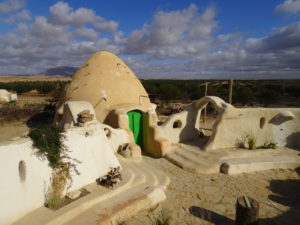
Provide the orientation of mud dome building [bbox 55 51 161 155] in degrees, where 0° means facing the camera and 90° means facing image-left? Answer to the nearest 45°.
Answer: approximately 315°

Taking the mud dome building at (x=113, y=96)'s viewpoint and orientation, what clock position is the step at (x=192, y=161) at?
The step is roughly at 12 o'clock from the mud dome building.

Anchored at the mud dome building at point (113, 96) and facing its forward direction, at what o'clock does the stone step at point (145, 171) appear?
The stone step is roughly at 1 o'clock from the mud dome building.

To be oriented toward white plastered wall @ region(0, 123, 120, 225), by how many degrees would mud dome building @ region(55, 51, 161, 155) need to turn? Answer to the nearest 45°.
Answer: approximately 45° to its right

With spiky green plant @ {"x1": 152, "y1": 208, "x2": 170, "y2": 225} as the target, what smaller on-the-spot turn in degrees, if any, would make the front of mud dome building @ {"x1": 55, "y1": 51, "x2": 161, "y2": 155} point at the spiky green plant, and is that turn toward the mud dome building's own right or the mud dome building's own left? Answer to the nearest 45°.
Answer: approximately 45° to the mud dome building's own right

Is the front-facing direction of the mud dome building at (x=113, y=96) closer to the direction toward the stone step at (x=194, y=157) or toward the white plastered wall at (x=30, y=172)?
the stone step
